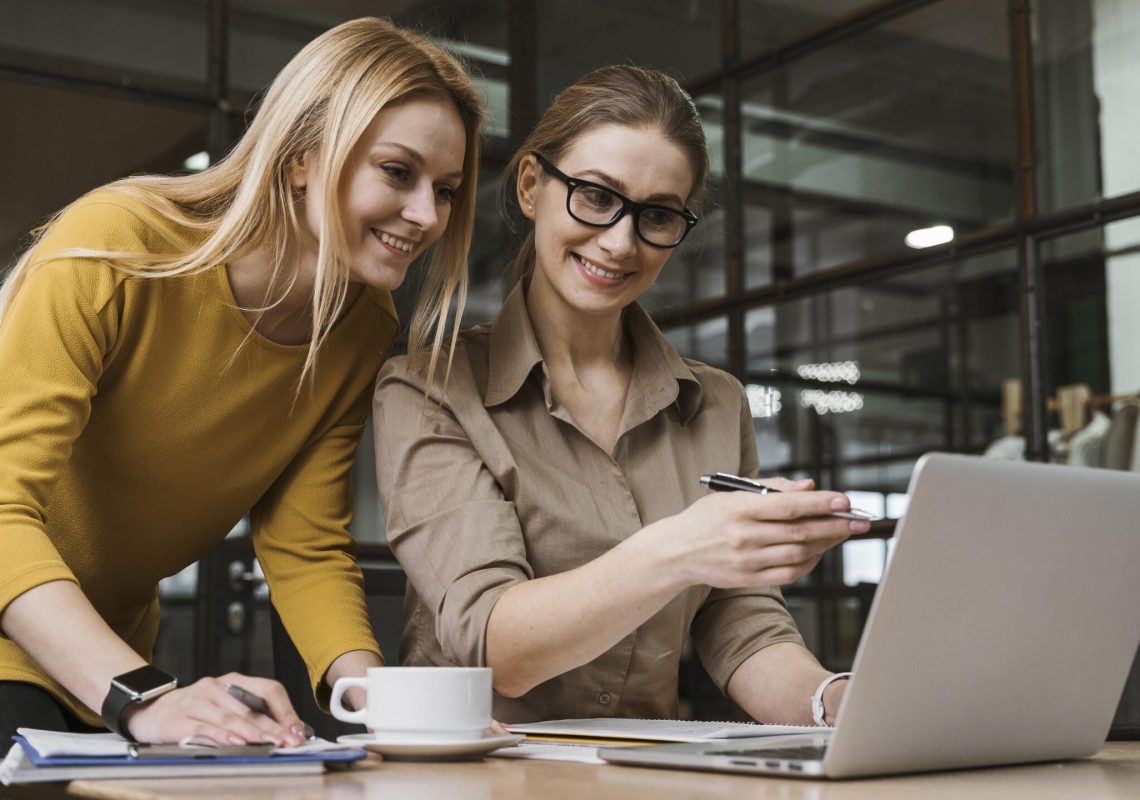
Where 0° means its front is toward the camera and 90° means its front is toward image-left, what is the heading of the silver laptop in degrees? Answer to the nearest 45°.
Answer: approximately 135°

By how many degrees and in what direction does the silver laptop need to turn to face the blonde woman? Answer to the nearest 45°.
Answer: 0° — it already faces them

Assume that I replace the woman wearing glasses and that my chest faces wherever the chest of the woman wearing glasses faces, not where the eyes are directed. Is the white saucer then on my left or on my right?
on my right

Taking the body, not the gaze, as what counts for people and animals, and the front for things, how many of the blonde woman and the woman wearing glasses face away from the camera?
0

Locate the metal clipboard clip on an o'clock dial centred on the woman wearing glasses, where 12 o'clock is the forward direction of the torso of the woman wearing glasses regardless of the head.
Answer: The metal clipboard clip is roughly at 2 o'clock from the woman wearing glasses.

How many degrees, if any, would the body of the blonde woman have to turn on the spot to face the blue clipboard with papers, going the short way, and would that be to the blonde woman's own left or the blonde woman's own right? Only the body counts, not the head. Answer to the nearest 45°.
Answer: approximately 45° to the blonde woman's own right

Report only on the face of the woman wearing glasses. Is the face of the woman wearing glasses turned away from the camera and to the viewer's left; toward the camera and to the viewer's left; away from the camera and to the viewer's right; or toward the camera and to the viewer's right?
toward the camera and to the viewer's right

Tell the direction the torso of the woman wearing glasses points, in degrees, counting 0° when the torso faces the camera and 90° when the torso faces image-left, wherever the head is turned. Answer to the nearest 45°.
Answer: approximately 315°

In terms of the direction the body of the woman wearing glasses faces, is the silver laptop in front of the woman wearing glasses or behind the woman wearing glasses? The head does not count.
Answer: in front

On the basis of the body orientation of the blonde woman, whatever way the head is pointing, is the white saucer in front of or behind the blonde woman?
in front

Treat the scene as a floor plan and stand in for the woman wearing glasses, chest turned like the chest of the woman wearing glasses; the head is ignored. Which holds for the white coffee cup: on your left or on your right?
on your right

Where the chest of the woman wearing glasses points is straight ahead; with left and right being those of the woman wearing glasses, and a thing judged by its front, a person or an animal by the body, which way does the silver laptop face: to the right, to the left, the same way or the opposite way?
the opposite way

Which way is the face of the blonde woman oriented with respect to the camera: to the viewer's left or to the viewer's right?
to the viewer's right
